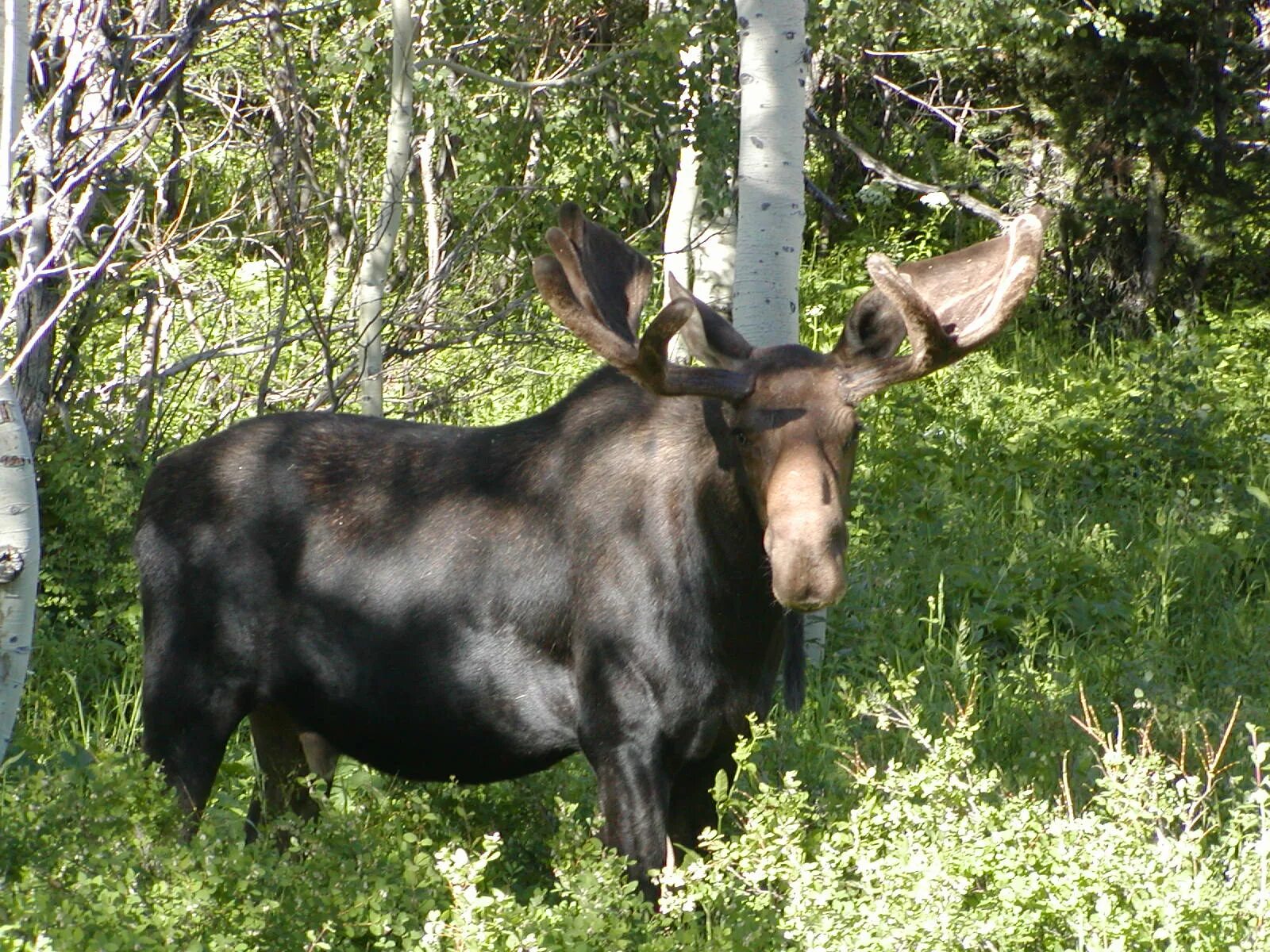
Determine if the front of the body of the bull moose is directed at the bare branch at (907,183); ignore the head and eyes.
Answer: no

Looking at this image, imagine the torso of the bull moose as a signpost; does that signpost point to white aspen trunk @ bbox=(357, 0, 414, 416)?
no

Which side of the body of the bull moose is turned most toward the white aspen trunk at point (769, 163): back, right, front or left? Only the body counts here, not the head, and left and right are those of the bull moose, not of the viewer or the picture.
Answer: left

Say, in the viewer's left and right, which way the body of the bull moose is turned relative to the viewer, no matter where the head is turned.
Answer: facing the viewer and to the right of the viewer

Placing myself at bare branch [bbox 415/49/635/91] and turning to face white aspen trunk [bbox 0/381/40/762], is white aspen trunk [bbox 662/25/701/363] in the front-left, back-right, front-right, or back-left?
back-left

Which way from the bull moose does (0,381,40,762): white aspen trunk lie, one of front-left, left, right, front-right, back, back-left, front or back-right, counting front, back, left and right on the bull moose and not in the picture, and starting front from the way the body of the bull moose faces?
back

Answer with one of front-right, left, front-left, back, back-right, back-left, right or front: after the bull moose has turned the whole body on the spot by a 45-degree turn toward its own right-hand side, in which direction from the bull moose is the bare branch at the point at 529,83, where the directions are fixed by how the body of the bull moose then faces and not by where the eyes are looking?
back

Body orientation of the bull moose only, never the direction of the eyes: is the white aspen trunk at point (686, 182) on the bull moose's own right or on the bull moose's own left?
on the bull moose's own left
